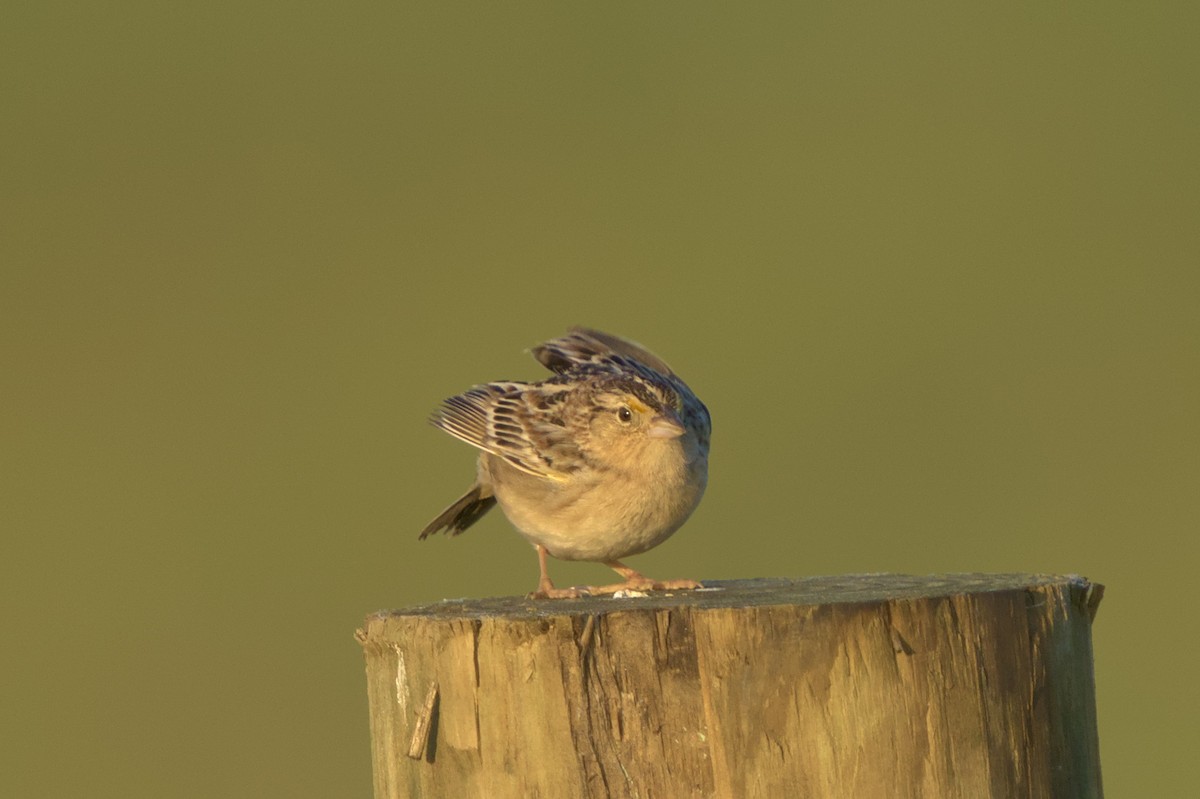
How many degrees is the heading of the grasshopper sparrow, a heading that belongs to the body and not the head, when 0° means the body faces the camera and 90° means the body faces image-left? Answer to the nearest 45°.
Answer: approximately 315°
